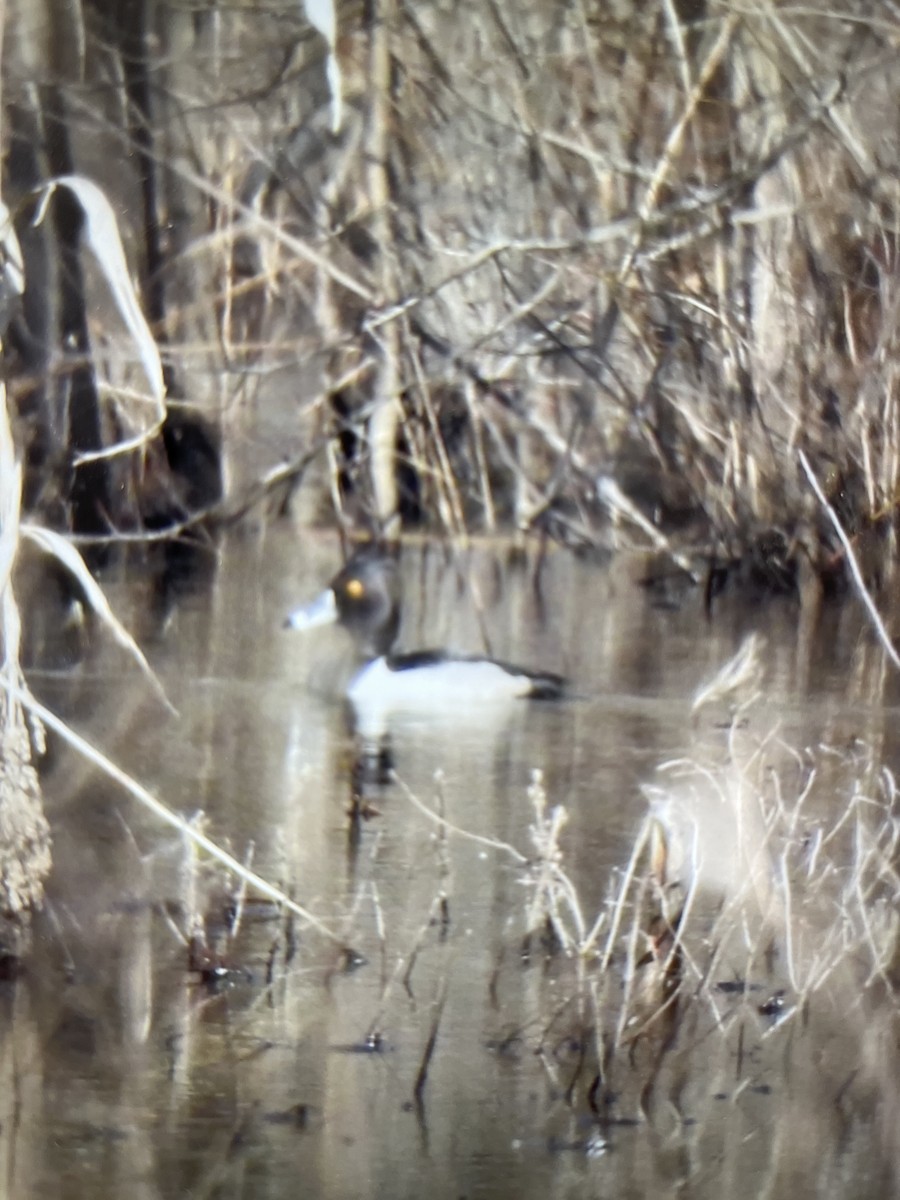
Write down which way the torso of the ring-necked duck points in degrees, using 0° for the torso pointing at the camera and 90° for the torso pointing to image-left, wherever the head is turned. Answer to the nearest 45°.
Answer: approximately 90°
